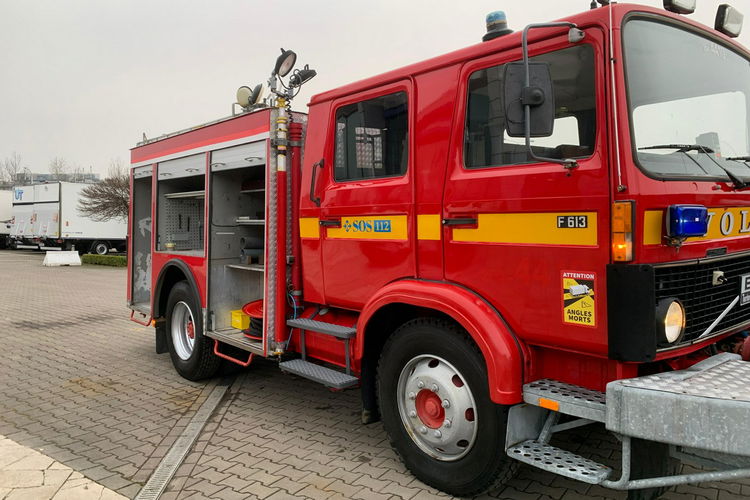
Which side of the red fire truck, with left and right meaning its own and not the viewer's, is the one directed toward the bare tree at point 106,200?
back

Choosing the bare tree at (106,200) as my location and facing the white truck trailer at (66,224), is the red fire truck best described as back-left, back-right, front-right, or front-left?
back-left

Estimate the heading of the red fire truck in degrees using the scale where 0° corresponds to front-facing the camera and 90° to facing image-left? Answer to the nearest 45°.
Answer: approximately 315°

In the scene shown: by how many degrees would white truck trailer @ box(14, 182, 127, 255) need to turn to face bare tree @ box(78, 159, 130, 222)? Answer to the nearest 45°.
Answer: approximately 90° to its right

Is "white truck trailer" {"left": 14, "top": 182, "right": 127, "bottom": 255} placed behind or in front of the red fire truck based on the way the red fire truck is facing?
behind
